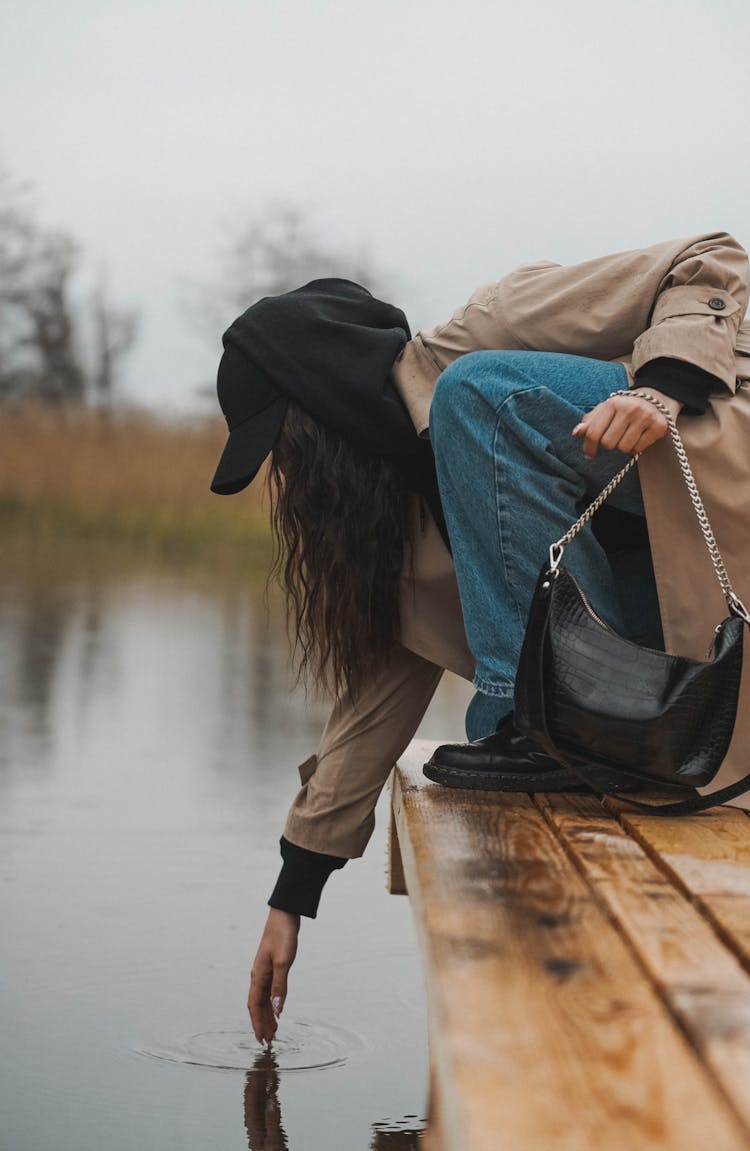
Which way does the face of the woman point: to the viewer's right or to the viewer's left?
to the viewer's left

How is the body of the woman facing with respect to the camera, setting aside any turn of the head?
to the viewer's left
